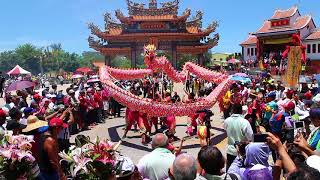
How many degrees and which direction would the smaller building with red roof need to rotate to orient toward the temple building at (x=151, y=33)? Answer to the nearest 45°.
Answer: approximately 45° to its right

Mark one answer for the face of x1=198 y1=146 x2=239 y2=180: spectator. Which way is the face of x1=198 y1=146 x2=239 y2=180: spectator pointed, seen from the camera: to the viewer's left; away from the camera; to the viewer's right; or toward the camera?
away from the camera

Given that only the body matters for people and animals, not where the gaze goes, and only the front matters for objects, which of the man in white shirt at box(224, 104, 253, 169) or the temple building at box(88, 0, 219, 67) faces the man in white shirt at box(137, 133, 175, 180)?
the temple building

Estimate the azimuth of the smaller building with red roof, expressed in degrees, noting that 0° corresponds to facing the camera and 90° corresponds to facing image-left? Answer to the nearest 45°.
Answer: approximately 45°

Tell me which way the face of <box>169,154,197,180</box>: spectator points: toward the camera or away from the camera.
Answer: away from the camera

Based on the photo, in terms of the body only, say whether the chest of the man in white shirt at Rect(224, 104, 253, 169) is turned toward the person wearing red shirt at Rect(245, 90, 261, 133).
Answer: yes

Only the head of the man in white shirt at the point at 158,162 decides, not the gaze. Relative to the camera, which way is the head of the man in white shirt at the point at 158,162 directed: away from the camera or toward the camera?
away from the camera

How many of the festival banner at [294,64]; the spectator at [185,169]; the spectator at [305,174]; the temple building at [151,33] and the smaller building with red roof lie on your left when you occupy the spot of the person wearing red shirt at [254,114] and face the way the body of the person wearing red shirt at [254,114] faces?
2

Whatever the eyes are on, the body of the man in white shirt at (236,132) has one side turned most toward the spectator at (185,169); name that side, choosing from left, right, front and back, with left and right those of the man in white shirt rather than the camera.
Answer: back

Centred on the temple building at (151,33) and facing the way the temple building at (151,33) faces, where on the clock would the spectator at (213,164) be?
The spectator is roughly at 12 o'clock from the temple building.

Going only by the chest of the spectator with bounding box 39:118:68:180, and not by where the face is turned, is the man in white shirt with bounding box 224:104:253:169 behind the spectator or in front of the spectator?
in front
